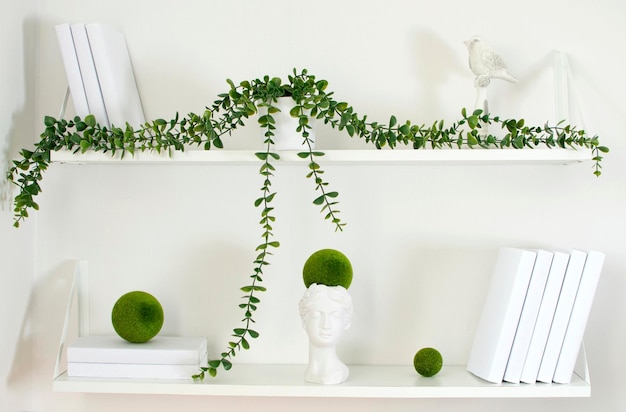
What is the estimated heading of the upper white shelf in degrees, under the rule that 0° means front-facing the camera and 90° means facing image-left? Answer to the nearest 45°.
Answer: approximately 0°

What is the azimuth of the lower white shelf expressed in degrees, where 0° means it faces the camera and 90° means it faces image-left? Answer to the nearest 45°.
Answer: approximately 0°

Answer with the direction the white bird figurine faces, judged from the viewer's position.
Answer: facing to the left of the viewer

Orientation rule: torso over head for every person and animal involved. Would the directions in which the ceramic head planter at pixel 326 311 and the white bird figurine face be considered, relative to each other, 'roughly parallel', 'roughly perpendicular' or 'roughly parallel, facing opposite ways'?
roughly perpendicular

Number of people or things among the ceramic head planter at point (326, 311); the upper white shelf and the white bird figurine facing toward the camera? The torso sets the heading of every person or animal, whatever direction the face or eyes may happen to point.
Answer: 2

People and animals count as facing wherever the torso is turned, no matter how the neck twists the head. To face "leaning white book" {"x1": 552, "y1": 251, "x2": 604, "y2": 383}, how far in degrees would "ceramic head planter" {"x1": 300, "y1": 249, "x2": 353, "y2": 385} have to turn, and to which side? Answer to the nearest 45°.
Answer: approximately 90° to its left
